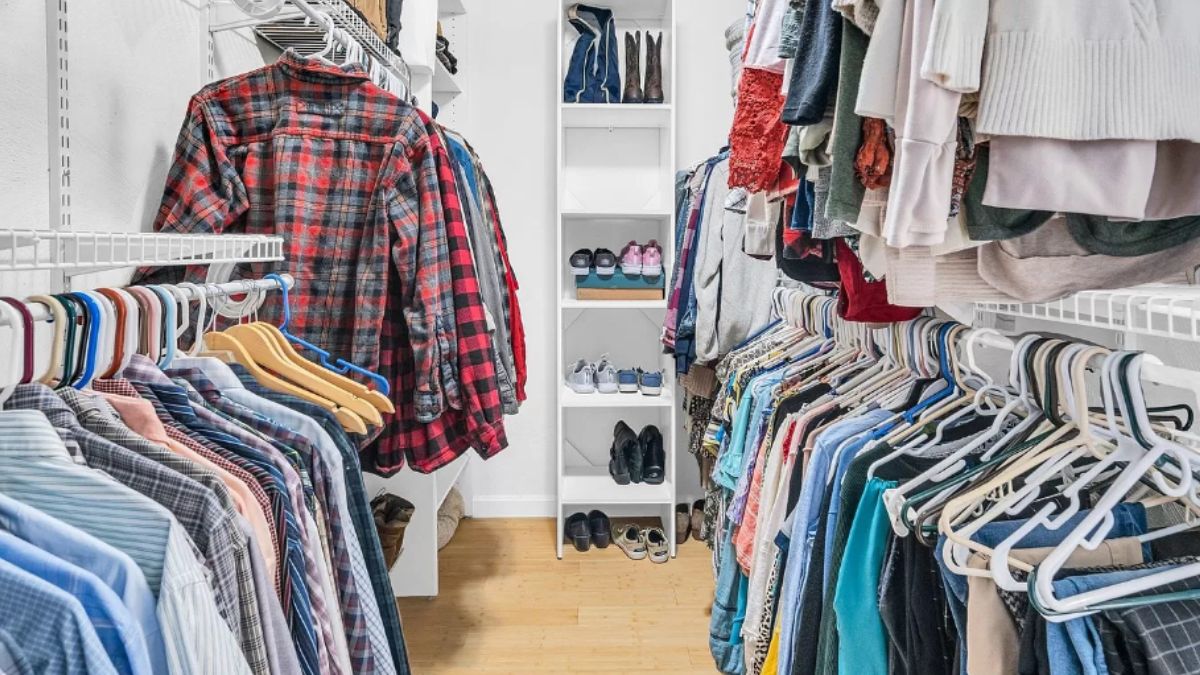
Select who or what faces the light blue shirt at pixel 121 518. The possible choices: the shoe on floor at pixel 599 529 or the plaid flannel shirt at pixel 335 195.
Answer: the shoe on floor

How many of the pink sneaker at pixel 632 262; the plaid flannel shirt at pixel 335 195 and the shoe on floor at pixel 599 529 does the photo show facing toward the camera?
2

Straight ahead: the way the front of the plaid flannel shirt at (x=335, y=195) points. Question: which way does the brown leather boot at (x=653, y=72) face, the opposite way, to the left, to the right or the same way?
the opposite way

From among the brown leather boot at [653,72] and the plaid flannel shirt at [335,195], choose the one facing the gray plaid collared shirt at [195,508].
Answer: the brown leather boot

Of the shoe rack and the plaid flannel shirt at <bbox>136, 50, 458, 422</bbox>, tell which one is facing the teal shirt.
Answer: the shoe rack

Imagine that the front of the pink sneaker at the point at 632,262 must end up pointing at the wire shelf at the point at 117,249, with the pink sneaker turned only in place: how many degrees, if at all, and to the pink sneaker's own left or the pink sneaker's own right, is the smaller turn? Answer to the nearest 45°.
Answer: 0° — it already faces it

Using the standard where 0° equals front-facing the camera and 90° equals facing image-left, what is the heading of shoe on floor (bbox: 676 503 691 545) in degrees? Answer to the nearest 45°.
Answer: approximately 0°

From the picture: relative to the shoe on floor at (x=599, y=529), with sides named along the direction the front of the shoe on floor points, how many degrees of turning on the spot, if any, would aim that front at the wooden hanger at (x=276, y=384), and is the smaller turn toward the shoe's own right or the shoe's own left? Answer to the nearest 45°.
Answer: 0° — it already faces it

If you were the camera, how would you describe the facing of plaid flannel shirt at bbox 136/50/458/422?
facing away from the viewer

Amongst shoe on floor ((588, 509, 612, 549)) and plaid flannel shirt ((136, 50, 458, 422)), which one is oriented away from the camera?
the plaid flannel shirt
